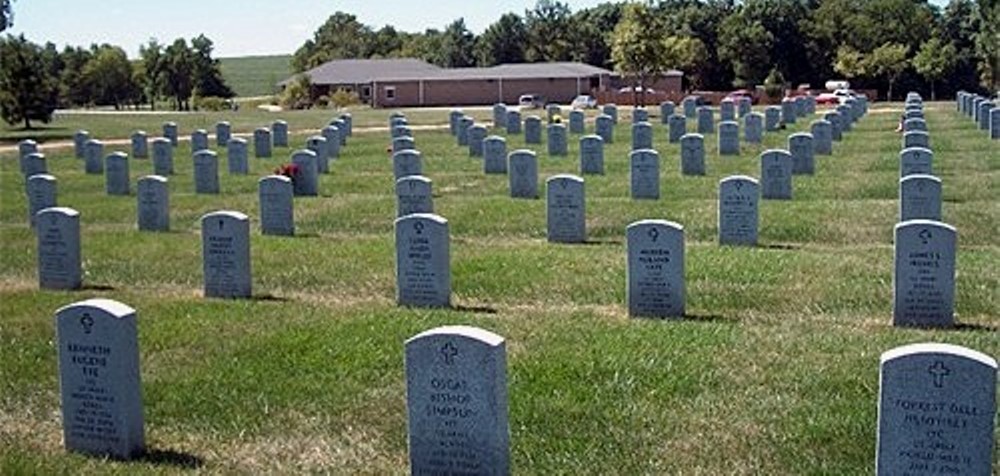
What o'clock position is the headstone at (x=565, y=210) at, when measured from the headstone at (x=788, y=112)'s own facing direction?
the headstone at (x=565, y=210) is roughly at 12 o'clock from the headstone at (x=788, y=112).

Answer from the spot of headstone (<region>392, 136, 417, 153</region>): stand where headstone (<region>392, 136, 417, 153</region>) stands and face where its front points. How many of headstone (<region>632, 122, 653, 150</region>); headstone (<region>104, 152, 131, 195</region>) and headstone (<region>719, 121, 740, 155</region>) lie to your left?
2

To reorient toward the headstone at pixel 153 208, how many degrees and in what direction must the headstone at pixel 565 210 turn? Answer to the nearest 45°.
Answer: approximately 90° to its right

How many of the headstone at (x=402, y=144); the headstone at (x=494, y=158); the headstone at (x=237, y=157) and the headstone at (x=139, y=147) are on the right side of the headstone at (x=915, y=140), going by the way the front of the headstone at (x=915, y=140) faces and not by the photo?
4

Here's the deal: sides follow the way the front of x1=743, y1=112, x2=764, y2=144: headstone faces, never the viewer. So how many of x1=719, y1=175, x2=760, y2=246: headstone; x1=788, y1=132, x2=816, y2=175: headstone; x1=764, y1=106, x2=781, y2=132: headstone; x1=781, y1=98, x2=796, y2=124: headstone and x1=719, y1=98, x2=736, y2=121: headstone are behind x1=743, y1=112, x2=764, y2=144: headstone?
3

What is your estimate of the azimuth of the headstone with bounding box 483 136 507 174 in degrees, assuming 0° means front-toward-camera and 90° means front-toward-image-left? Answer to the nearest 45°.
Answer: approximately 0°

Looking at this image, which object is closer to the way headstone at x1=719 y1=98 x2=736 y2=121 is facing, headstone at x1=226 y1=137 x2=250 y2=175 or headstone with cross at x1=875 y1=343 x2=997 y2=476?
the headstone with cross

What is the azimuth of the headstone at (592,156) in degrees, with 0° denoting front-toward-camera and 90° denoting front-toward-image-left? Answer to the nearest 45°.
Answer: approximately 0°
